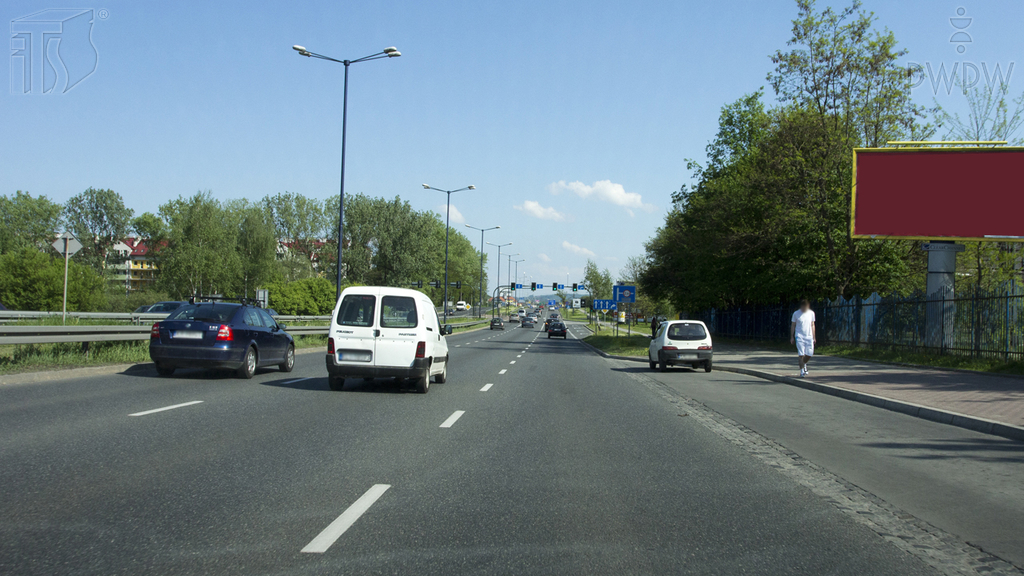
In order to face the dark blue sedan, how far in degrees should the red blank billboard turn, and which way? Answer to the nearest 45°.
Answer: approximately 45° to its right

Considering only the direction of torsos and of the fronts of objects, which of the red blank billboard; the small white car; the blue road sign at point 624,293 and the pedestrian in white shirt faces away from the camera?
the small white car

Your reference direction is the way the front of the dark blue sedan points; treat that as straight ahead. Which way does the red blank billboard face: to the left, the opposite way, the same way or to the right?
the opposite way

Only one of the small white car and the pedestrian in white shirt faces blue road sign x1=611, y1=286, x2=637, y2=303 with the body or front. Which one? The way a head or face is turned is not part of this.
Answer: the small white car

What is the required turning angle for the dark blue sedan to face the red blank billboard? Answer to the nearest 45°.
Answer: approximately 45° to its right

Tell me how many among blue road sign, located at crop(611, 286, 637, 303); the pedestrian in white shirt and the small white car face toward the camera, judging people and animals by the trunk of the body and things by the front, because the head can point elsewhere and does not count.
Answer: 2

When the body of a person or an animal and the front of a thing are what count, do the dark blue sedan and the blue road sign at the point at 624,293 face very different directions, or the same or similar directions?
very different directions

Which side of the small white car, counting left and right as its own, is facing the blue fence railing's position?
right

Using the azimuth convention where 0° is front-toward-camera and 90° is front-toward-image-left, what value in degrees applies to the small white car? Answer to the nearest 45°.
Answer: approximately 180°

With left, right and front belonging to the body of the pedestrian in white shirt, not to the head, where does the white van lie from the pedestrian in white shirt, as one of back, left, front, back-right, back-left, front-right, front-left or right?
front-right

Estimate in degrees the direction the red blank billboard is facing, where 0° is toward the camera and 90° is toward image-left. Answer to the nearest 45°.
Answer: approximately 0°

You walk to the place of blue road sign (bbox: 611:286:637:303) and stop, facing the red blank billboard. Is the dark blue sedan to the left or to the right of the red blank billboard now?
right
